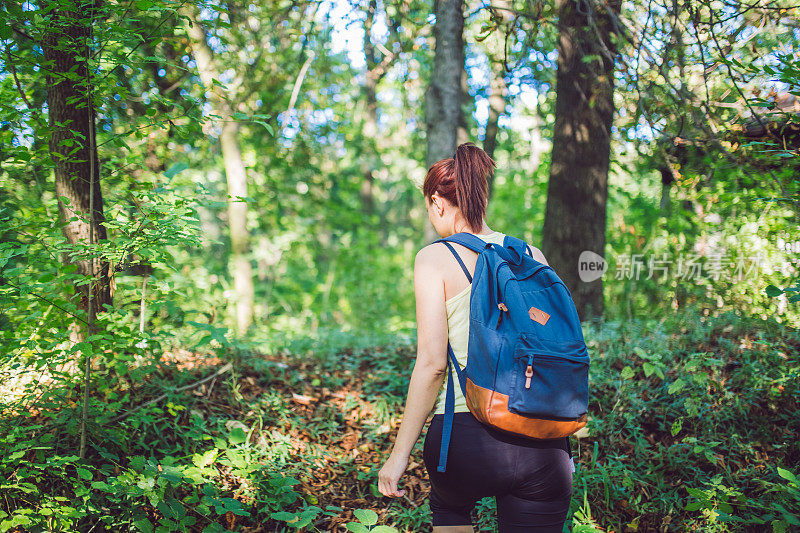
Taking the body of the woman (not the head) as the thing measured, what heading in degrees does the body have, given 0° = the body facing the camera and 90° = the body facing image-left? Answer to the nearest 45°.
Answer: approximately 135°

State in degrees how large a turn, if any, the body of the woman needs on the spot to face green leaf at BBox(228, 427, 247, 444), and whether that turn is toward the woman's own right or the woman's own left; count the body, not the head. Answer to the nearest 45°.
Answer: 0° — they already face it

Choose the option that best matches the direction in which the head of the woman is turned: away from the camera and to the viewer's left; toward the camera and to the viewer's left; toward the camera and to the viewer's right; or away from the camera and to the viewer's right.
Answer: away from the camera and to the viewer's left
